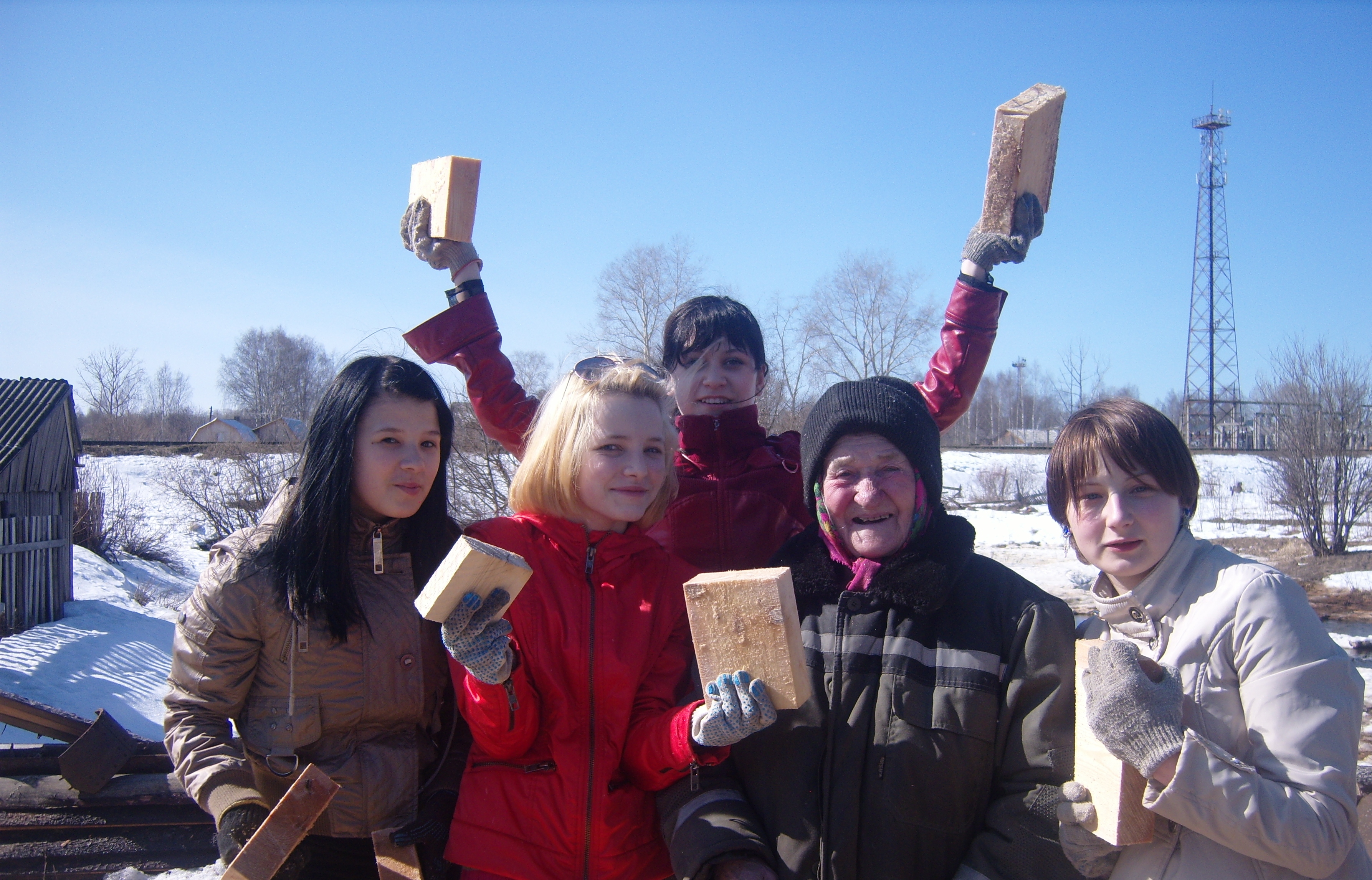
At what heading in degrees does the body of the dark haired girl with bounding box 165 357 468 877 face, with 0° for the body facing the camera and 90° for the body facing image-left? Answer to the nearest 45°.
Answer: approximately 315°

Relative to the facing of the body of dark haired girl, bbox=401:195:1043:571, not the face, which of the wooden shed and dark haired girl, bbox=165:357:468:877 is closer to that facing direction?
the dark haired girl

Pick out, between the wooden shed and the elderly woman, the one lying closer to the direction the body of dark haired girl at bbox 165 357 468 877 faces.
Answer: the elderly woman

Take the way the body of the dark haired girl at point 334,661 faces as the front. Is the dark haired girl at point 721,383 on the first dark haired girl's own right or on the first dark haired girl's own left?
on the first dark haired girl's own left

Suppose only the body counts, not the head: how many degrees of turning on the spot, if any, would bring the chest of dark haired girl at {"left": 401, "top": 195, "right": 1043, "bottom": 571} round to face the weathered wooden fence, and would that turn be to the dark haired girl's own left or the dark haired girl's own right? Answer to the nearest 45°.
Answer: approximately 135° to the dark haired girl's own right

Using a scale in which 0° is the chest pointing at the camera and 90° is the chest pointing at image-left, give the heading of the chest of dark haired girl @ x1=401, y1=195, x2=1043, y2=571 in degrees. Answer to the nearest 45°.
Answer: approximately 0°

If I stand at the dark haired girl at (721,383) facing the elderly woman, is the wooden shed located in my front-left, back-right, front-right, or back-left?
back-right

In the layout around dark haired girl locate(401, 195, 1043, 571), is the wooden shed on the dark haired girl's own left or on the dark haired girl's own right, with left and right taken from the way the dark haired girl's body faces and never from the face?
on the dark haired girl's own right
